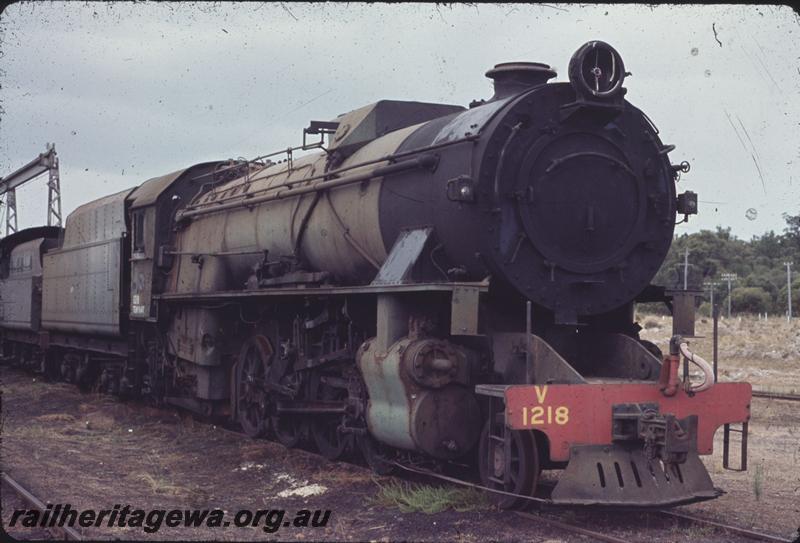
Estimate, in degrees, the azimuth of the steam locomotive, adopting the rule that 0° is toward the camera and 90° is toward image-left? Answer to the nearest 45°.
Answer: approximately 315°

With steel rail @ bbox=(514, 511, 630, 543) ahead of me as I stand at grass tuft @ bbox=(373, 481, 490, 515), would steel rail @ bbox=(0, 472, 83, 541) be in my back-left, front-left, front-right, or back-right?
back-right
